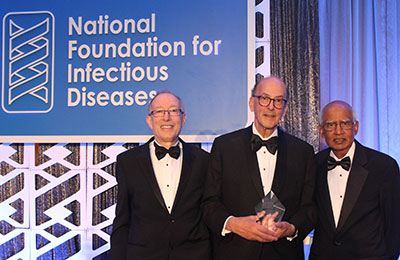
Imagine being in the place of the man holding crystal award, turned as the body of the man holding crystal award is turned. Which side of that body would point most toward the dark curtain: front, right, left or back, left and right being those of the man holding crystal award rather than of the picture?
back

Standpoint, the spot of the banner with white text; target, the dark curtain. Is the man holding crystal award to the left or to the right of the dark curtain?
right

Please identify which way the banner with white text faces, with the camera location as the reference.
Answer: facing the viewer

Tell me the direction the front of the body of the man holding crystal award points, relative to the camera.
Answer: toward the camera

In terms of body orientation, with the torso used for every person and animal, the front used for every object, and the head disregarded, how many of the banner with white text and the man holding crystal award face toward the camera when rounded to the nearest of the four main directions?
2

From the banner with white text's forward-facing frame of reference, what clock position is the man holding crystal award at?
The man holding crystal award is roughly at 11 o'clock from the banner with white text.

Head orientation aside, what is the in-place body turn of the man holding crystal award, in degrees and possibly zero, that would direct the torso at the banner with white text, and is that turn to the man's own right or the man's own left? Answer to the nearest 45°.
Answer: approximately 135° to the man's own right

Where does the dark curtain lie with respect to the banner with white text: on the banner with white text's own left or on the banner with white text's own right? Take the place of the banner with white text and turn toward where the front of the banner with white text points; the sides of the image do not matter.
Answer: on the banner with white text's own left
